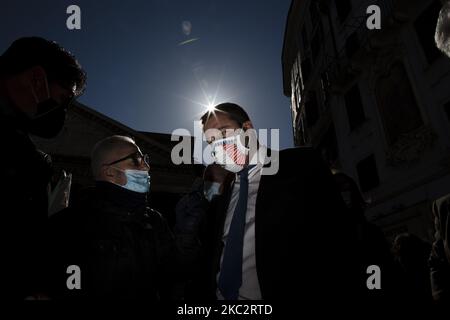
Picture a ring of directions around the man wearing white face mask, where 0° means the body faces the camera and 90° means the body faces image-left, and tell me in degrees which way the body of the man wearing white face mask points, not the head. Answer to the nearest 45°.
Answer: approximately 45°

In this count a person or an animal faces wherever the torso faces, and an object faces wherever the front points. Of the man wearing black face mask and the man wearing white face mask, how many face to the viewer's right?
1

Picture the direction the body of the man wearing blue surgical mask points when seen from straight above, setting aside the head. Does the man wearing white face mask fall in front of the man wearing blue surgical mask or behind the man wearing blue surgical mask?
in front

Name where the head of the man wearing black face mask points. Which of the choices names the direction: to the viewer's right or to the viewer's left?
to the viewer's right

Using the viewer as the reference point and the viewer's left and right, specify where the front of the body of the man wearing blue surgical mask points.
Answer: facing the viewer and to the right of the viewer

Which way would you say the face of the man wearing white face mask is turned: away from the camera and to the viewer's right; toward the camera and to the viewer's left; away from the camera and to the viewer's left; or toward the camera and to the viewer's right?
toward the camera and to the viewer's left

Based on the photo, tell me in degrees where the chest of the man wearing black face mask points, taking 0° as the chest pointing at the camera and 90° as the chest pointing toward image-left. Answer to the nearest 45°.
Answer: approximately 270°
